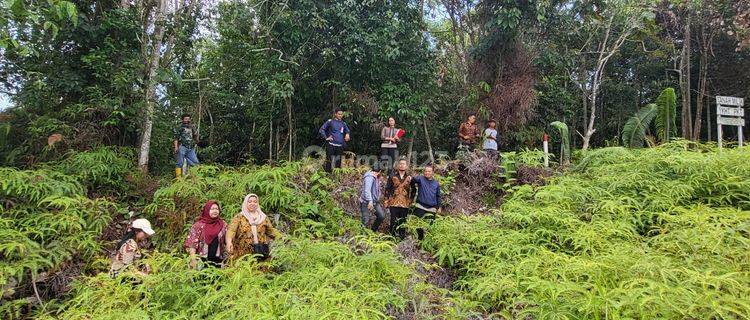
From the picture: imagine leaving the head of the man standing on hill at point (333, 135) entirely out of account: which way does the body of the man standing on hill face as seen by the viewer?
toward the camera

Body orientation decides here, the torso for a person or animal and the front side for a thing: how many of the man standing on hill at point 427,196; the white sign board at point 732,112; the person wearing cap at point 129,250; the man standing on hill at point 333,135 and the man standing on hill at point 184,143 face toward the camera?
4

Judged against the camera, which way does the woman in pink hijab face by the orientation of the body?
toward the camera

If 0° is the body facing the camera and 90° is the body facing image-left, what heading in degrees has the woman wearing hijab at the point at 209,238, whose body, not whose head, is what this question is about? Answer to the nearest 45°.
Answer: approximately 315°

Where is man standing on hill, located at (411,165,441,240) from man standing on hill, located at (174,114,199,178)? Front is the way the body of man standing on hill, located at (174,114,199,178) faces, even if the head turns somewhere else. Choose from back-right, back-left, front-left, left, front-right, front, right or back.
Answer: front-left

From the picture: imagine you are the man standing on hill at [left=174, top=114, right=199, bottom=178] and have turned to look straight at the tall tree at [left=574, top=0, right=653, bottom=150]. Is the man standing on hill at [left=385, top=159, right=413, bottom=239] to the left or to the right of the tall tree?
right

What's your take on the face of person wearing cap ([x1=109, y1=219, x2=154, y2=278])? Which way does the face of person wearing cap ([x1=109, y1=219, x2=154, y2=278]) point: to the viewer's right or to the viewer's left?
to the viewer's right

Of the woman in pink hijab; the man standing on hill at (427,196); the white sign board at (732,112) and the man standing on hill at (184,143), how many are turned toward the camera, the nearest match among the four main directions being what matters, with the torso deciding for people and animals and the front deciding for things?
4

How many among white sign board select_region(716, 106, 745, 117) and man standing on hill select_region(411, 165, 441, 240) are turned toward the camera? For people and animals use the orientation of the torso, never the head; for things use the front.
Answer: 2

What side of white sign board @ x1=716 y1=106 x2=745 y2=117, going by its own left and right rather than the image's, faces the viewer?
front
